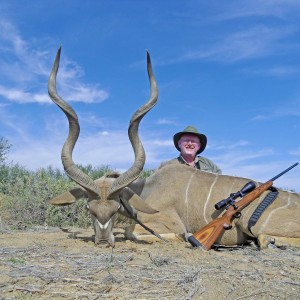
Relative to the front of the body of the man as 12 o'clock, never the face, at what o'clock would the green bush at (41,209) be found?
The green bush is roughly at 3 o'clock from the man.

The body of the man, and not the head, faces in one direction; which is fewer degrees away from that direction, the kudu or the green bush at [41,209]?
the kudu

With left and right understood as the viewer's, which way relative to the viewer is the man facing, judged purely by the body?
facing the viewer

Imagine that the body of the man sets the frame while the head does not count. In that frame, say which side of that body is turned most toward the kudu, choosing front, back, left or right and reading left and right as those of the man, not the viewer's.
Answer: front
